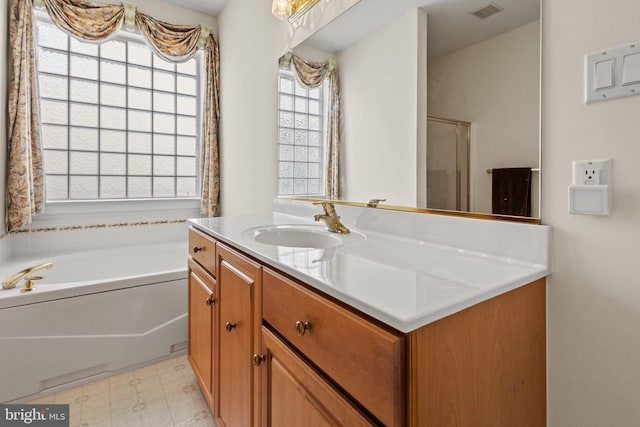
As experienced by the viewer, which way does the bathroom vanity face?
facing the viewer and to the left of the viewer

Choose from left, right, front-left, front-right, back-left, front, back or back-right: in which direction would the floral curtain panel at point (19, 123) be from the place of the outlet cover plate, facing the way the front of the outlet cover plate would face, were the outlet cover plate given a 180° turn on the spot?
left

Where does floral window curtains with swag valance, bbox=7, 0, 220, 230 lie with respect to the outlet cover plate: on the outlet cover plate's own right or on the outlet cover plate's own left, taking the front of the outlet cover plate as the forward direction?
on the outlet cover plate's own right

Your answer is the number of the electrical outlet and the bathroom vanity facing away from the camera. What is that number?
0

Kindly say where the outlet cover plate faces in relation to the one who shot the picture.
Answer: facing the viewer

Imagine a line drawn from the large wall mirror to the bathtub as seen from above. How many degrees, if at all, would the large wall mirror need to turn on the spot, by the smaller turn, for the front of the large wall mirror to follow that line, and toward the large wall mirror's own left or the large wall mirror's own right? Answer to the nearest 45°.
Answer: approximately 45° to the large wall mirror's own right

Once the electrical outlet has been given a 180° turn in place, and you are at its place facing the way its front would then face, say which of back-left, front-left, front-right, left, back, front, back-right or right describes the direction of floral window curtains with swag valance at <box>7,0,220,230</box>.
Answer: left

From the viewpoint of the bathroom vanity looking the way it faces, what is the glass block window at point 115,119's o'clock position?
The glass block window is roughly at 3 o'clock from the bathroom vanity.
